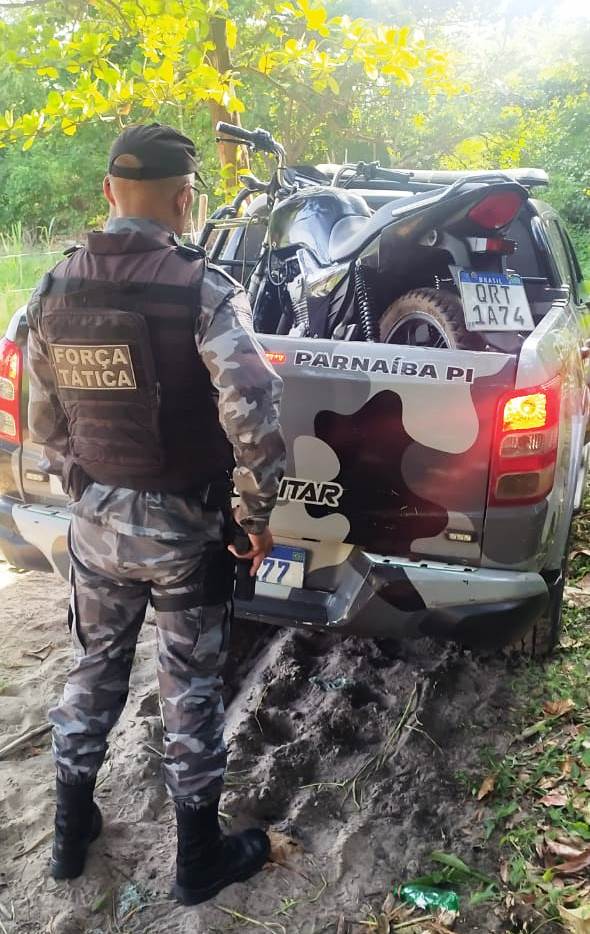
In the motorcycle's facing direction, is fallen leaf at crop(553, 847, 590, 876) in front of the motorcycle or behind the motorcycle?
behind

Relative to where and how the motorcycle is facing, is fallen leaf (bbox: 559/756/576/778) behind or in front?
behind

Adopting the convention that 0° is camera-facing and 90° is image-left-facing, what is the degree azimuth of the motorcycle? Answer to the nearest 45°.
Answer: approximately 135°

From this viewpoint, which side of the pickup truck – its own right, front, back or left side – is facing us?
back

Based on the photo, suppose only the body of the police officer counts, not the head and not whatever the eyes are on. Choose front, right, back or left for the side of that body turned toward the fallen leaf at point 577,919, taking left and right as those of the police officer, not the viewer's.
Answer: right

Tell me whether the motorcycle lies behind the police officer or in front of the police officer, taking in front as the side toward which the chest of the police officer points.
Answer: in front

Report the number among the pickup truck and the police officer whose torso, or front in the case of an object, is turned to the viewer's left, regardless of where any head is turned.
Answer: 0

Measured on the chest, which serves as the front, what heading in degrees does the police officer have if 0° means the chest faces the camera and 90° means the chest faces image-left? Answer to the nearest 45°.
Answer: approximately 225°

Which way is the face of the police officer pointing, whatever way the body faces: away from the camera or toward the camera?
away from the camera

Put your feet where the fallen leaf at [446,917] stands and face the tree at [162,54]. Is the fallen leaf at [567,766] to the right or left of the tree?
right
